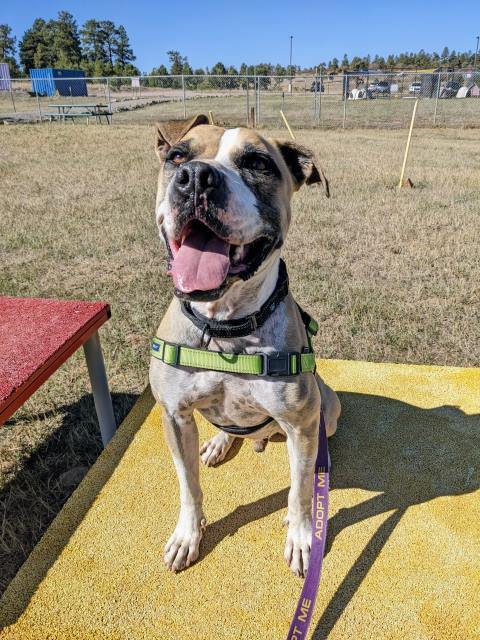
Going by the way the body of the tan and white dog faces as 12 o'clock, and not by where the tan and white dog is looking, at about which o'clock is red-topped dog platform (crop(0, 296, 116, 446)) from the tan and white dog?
The red-topped dog platform is roughly at 4 o'clock from the tan and white dog.

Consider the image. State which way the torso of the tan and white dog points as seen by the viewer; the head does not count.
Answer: toward the camera

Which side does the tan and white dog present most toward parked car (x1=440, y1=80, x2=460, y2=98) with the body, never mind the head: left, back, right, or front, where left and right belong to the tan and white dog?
back
